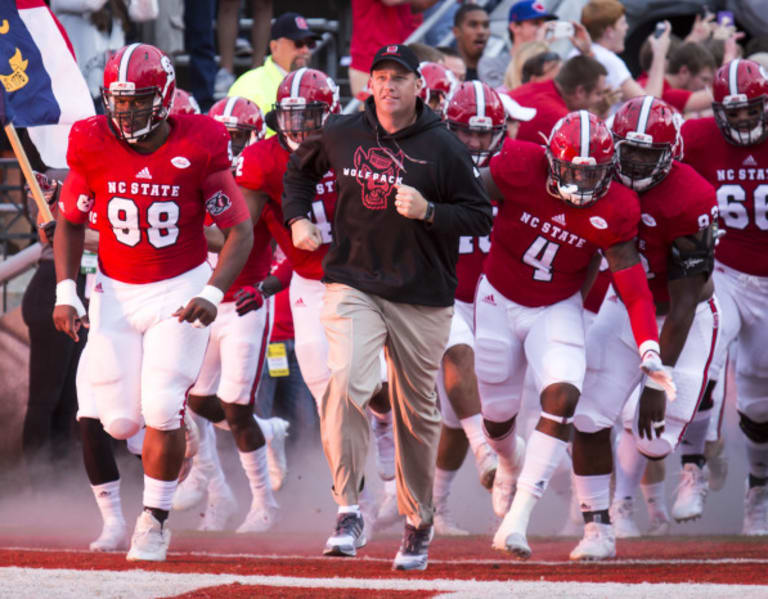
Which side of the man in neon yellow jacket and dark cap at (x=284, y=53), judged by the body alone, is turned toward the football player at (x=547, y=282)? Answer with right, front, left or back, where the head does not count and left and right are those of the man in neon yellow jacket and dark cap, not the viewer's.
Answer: front

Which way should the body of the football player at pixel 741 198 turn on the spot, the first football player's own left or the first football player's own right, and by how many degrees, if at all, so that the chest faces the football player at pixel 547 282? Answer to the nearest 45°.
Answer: approximately 45° to the first football player's own right

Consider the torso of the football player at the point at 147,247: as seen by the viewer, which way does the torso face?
toward the camera

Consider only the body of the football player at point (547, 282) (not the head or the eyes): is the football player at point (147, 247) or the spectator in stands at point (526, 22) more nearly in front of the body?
the football player

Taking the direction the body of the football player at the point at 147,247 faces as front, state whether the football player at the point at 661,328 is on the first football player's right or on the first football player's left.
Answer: on the first football player's left

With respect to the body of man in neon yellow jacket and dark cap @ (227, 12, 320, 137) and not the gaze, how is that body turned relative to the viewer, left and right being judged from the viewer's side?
facing the viewer and to the right of the viewer

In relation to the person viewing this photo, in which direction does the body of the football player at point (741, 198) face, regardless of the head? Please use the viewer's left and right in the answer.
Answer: facing the viewer

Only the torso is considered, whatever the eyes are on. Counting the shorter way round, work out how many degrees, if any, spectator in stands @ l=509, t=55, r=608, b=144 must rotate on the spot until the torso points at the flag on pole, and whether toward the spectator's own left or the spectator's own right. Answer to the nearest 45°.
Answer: approximately 135° to the spectator's own right

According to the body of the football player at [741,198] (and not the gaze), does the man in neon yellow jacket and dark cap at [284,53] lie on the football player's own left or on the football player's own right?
on the football player's own right

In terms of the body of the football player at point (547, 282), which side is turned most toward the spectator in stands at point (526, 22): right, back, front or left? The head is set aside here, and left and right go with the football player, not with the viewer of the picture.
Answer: back

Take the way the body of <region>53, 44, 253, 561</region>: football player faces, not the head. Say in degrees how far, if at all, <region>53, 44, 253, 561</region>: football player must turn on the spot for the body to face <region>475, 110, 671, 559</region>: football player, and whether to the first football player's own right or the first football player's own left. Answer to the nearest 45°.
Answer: approximately 90° to the first football player's own left
